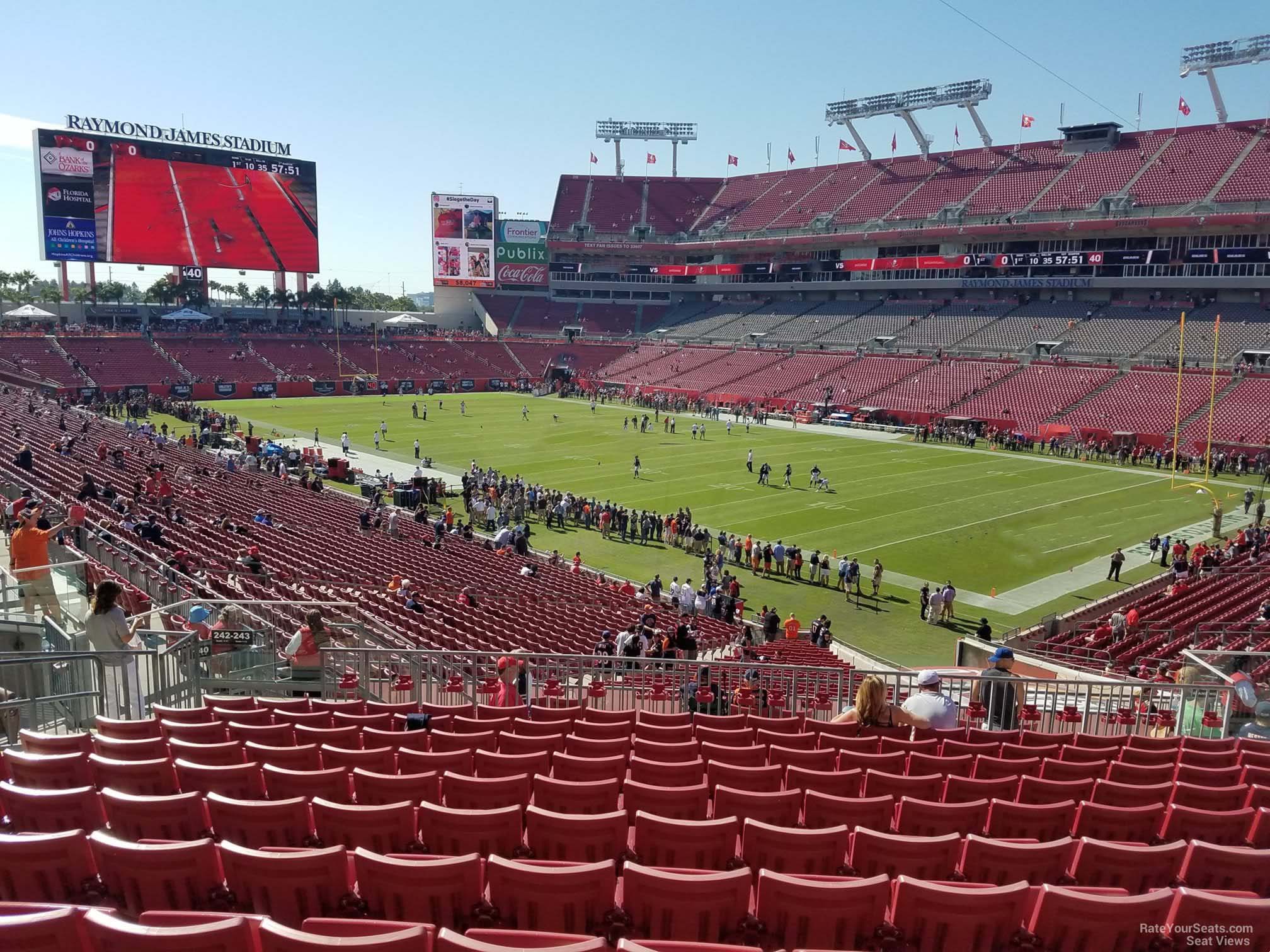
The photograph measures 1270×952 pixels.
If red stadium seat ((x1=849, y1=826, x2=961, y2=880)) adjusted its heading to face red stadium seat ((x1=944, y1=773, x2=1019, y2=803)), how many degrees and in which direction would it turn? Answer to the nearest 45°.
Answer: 0° — it already faces it

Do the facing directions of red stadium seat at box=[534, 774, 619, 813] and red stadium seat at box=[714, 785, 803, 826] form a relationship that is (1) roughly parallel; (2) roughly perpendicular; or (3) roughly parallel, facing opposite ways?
roughly parallel

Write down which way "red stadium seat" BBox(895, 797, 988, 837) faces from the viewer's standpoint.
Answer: facing away from the viewer

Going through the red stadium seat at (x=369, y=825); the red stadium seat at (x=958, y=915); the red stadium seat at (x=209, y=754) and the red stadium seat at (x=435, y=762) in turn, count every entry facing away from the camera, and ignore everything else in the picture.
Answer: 4

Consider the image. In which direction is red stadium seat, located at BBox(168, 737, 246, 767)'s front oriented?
away from the camera

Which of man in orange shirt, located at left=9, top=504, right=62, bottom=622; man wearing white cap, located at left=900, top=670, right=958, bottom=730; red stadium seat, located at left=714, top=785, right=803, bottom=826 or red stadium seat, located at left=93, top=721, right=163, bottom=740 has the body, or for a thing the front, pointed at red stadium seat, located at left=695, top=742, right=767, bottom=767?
red stadium seat, located at left=714, top=785, right=803, bottom=826

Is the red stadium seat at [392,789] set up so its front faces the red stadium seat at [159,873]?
no

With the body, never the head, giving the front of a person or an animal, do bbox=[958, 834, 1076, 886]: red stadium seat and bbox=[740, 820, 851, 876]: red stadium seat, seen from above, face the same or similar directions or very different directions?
same or similar directions

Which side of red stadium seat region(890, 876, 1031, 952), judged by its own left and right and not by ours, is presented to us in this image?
back

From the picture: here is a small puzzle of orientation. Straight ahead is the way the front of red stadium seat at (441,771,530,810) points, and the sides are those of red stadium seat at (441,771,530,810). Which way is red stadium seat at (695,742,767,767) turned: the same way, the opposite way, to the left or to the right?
the same way

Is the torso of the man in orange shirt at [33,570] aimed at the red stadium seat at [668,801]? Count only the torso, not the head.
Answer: no

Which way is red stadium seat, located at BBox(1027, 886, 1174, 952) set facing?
away from the camera

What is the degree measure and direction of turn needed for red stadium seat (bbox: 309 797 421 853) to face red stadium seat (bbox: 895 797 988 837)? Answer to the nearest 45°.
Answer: approximately 90° to its right

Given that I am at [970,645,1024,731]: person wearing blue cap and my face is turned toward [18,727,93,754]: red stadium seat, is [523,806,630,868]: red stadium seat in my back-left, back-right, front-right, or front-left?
front-left

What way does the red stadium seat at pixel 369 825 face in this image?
away from the camera

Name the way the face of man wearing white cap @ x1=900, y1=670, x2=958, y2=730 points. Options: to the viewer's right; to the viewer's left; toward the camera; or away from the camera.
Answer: away from the camera

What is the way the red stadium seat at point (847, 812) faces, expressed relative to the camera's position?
facing away from the viewer

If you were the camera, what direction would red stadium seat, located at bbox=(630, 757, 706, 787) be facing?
facing away from the viewer

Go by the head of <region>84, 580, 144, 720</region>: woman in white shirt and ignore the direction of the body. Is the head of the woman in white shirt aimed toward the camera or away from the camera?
away from the camera

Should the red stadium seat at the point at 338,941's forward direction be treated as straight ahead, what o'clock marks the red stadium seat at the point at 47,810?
the red stadium seat at the point at 47,810 is roughly at 11 o'clock from the red stadium seat at the point at 338,941.

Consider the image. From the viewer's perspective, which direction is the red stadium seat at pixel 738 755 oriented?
away from the camera

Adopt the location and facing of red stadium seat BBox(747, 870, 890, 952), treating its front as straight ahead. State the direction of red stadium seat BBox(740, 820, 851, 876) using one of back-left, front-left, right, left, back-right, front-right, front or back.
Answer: front

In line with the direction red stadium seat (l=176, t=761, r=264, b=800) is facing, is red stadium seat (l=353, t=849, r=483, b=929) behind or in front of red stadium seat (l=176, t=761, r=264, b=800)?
behind

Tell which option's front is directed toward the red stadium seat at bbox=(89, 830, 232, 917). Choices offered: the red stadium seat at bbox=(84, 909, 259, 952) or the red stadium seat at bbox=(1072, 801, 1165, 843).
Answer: the red stadium seat at bbox=(84, 909, 259, 952)

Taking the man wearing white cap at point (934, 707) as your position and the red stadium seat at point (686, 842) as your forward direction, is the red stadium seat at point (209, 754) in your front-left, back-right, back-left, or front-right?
front-right

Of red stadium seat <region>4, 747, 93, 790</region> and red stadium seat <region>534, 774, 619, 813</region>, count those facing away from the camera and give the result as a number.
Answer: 2
